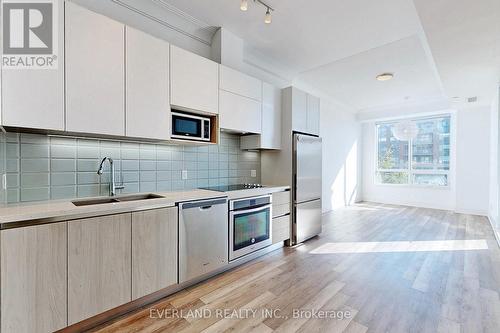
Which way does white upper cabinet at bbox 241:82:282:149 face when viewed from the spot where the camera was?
facing the viewer and to the right of the viewer

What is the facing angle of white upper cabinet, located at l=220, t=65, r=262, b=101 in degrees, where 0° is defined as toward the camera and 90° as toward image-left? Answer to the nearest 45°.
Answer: approximately 315°

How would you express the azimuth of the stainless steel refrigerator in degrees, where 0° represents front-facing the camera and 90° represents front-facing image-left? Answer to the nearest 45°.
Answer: approximately 315°

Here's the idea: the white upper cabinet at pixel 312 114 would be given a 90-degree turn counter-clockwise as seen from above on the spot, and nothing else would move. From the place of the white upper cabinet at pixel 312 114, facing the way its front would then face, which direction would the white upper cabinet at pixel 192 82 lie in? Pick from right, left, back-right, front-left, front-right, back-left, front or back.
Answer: back

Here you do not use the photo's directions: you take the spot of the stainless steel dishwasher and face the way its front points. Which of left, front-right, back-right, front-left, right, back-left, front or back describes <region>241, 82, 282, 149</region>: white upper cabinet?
left

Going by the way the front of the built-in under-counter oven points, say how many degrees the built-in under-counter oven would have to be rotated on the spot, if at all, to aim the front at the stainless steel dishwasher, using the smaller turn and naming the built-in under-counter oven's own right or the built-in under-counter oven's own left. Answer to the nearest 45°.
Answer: approximately 90° to the built-in under-counter oven's own right

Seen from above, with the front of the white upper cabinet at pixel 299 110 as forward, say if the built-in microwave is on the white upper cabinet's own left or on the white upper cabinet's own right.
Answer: on the white upper cabinet's own right

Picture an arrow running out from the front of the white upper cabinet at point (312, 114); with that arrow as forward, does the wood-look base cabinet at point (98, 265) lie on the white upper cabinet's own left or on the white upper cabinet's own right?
on the white upper cabinet's own right

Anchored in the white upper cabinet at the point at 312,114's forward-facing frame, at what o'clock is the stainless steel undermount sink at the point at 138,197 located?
The stainless steel undermount sink is roughly at 3 o'clock from the white upper cabinet.

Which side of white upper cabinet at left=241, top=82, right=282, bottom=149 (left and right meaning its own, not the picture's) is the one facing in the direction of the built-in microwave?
right

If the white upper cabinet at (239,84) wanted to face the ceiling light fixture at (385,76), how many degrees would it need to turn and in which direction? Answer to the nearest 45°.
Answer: approximately 90° to its left

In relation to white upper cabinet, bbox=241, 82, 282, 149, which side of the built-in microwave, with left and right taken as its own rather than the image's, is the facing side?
left

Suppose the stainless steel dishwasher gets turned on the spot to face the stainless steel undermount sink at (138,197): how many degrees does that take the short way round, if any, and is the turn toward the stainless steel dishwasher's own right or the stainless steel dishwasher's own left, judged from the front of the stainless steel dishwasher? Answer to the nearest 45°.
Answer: approximately 135° to the stainless steel dishwasher's own right
